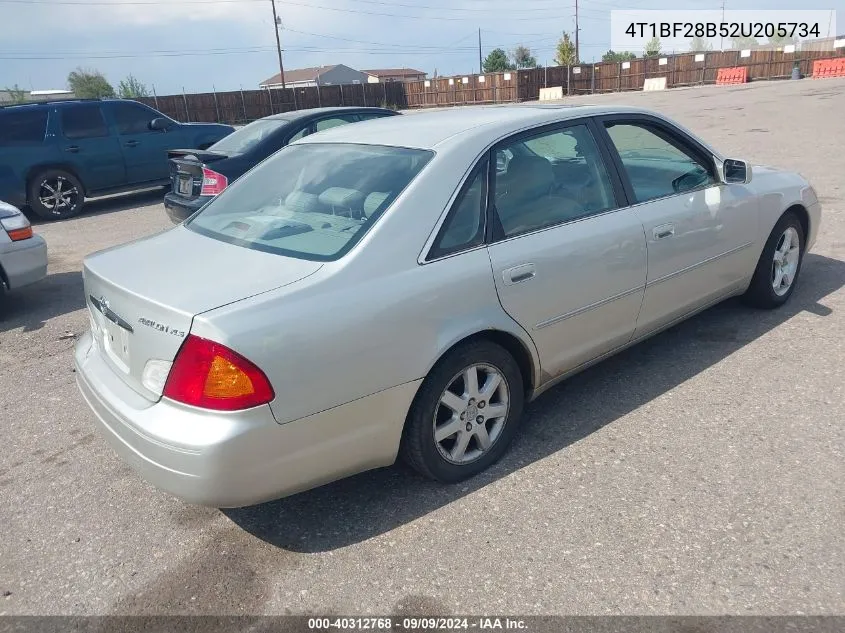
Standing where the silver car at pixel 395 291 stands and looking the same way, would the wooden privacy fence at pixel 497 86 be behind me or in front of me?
in front

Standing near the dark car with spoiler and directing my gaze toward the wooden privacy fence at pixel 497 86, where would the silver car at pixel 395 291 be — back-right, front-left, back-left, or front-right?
back-right

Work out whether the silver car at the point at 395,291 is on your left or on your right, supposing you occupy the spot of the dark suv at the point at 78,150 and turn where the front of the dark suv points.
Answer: on your right

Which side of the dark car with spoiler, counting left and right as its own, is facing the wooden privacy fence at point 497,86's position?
front

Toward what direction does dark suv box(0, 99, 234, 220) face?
to the viewer's right

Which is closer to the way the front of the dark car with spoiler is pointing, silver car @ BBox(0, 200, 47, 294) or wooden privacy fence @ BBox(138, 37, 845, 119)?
the wooden privacy fence

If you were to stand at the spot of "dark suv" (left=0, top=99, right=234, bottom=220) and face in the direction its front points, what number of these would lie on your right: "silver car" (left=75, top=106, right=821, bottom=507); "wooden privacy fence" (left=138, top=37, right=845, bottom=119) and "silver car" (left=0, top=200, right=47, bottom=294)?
2

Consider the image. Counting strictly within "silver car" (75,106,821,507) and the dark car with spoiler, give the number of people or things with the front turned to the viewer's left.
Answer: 0

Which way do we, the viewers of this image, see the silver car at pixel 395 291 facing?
facing away from the viewer and to the right of the viewer

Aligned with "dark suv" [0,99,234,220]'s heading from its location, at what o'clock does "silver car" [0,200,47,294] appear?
The silver car is roughly at 3 o'clock from the dark suv.

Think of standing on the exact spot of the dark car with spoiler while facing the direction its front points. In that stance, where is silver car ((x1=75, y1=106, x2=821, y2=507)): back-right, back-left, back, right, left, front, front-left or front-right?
back-right

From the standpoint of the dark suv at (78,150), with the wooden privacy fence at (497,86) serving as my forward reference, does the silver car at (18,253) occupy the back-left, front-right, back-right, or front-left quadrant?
back-right

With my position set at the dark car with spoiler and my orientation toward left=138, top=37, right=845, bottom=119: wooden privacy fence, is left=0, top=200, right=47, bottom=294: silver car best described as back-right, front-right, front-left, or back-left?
back-left

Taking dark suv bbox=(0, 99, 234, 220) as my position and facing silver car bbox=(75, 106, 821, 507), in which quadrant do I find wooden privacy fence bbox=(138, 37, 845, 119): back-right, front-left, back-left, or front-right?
back-left

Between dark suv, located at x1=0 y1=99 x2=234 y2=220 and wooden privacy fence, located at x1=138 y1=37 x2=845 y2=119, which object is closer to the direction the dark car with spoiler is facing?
the wooden privacy fence

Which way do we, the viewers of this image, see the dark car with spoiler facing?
facing away from the viewer and to the right of the viewer

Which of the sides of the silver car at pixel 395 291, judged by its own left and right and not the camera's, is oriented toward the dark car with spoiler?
left

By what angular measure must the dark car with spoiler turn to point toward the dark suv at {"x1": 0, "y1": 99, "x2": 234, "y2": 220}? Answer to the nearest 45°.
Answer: approximately 90° to its left
